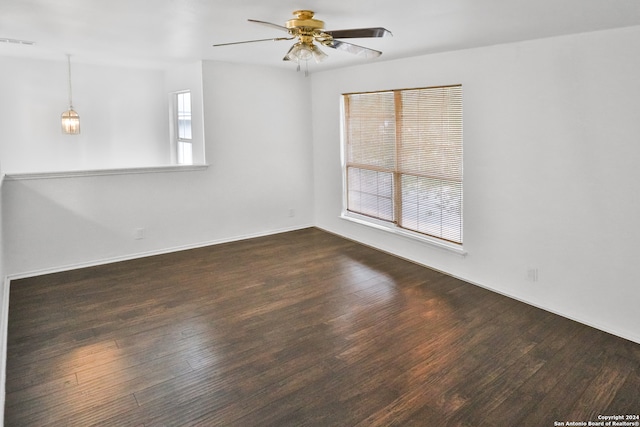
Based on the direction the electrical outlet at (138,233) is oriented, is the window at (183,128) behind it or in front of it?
behind

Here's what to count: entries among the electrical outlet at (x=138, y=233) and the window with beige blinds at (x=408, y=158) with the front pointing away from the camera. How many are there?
0

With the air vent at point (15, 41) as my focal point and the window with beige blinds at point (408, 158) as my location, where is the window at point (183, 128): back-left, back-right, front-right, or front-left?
front-right

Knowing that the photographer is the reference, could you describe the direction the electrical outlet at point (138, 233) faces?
facing the viewer

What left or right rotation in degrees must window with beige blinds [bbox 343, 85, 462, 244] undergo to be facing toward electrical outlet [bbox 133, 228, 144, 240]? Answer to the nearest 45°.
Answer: approximately 45° to its right

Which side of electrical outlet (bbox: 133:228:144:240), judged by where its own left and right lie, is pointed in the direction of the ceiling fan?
front

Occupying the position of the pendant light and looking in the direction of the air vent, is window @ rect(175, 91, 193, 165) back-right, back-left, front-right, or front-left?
back-left

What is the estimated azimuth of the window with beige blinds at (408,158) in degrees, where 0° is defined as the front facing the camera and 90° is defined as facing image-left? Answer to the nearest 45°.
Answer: approximately 45°
